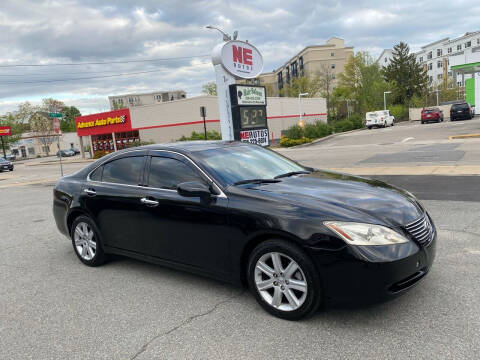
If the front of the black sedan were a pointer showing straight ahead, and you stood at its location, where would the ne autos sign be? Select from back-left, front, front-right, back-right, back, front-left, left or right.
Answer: back-left

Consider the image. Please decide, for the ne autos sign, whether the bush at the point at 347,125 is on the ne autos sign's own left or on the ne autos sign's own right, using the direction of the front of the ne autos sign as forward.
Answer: on the ne autos sign's own left

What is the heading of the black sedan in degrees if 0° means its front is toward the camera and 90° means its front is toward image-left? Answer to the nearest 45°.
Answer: approximately 315°

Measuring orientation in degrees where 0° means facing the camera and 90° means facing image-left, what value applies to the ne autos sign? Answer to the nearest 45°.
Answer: approximately 315°

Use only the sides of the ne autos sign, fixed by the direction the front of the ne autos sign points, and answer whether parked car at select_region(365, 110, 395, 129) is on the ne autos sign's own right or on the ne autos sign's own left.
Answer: on the ne autos sign's own left

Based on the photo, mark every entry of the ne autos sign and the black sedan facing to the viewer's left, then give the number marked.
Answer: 0
